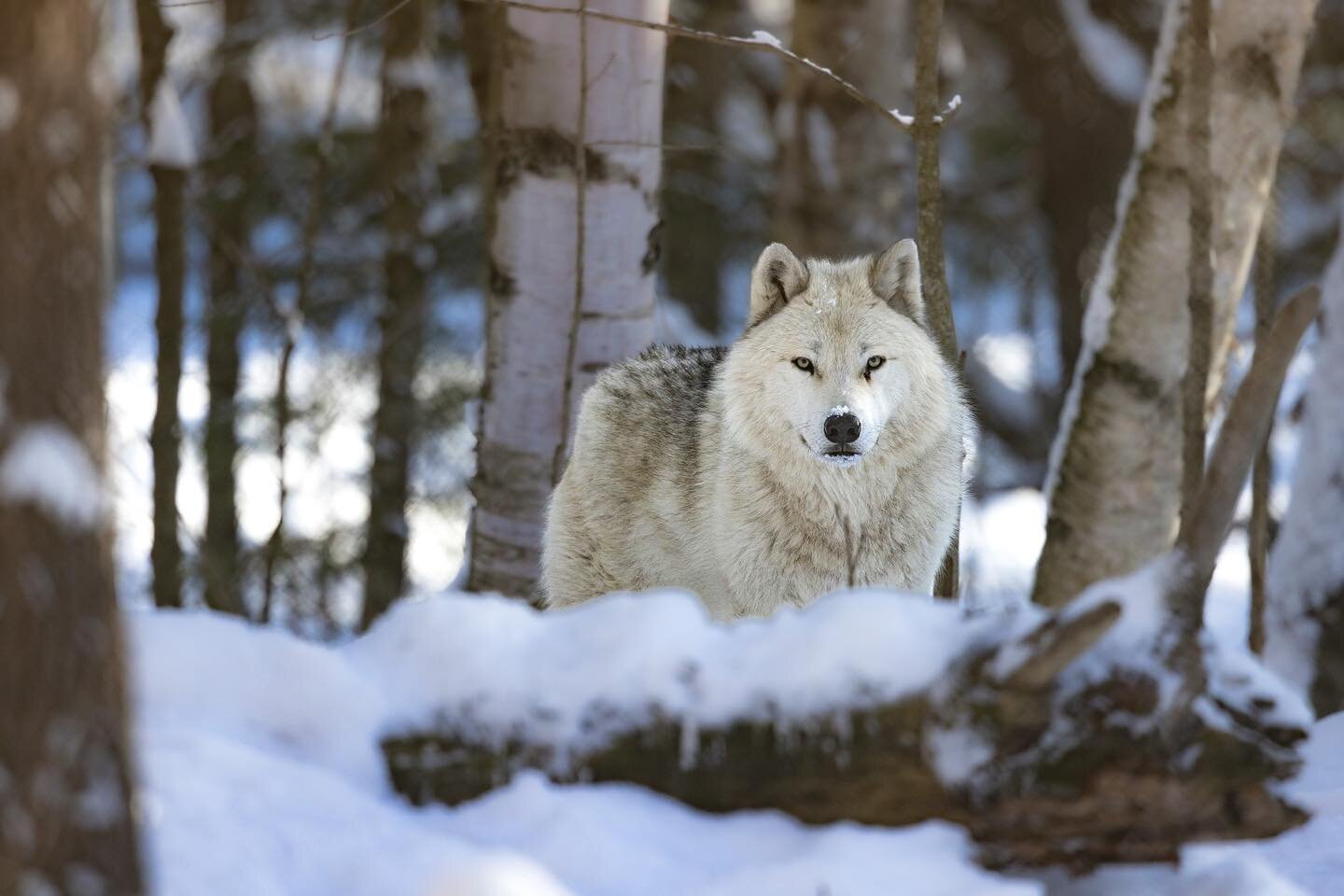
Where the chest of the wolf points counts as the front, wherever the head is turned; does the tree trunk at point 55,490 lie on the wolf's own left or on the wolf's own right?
on the wolf's own right

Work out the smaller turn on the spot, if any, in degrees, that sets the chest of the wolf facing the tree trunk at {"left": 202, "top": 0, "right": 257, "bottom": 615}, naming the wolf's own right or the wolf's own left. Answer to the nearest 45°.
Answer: approximately 180°

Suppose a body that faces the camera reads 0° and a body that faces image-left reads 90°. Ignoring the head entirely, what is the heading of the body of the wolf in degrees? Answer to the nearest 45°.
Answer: approximately 315°

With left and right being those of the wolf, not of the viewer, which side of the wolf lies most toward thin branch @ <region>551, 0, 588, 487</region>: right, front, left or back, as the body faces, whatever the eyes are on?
back

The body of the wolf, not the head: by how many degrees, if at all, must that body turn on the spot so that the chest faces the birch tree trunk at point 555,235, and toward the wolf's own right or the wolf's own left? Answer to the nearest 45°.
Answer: approximately 180°

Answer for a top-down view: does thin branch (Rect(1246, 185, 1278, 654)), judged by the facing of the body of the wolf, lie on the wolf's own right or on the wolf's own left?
on the wolf's own left

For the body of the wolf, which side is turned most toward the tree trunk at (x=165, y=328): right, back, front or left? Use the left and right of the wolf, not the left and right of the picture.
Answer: back
